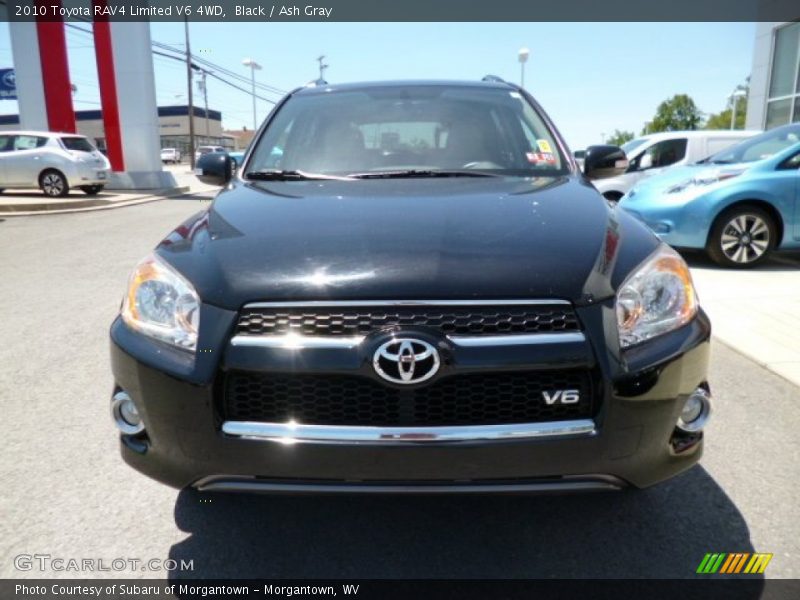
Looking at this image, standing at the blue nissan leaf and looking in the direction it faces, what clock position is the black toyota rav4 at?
The black toyota rav4 is roughly at 11 o'clock from the blue nissan leaf.

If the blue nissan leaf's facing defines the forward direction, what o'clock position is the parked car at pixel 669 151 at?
The parked car is roughly at 4 o'clock from the blue nissan leaf.

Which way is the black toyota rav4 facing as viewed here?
toward the camera

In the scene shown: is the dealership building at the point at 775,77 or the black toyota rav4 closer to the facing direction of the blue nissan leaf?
the black toyota rav4

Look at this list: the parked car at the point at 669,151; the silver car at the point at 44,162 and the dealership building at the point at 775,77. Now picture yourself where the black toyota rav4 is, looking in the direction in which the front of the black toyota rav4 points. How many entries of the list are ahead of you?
0

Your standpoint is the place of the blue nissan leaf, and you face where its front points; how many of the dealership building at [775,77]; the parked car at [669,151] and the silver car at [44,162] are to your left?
0

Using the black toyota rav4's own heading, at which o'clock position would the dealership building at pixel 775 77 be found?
The dealership building is roughly at 7 o'clock from the black toyota rav4.

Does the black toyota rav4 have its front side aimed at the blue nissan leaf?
no

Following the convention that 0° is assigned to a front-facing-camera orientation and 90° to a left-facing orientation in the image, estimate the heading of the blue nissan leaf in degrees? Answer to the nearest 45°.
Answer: approximately 45°

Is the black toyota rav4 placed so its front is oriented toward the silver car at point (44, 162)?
no

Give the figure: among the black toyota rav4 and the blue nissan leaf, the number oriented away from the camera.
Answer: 0

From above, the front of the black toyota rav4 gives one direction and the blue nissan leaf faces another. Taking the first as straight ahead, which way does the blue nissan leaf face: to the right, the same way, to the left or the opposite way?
to the right

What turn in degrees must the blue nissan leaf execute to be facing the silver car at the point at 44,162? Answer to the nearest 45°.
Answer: approximately 45° to its right

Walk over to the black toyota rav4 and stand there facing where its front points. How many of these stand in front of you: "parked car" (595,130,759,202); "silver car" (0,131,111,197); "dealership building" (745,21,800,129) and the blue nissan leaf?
0

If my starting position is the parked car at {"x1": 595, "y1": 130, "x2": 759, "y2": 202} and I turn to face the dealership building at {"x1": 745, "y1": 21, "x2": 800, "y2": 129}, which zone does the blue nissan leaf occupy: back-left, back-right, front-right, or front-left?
back-right
